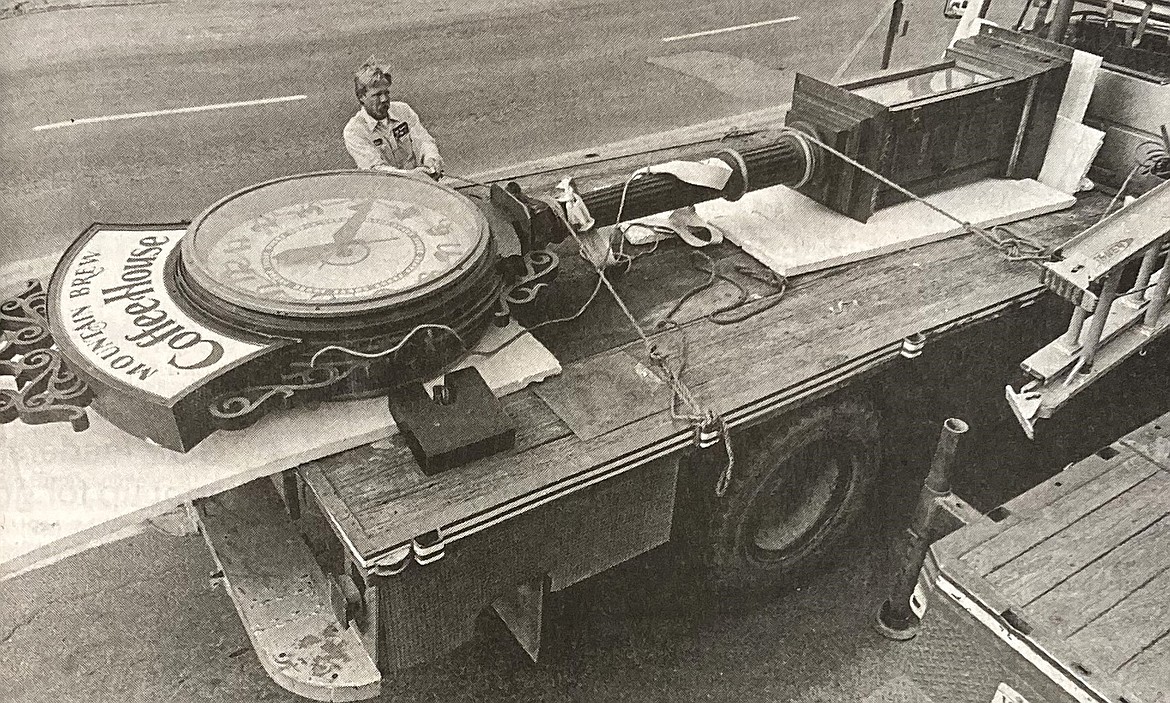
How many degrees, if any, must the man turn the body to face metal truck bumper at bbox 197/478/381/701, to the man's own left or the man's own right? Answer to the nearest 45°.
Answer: approximately 45° to the man's own right

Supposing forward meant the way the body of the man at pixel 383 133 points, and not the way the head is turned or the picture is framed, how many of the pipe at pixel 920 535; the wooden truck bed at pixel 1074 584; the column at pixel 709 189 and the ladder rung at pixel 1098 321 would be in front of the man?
4

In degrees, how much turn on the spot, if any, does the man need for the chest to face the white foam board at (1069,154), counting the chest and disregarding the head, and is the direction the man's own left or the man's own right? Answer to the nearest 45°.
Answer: approximately 45° to the man's own left

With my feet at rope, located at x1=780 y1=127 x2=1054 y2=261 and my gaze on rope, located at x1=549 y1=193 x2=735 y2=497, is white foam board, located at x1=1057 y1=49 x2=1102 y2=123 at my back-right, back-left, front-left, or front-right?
back-right

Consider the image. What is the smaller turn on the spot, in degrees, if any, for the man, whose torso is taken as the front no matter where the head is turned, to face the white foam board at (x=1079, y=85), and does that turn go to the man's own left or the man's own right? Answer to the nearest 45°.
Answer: approximately 45° to the man's own left

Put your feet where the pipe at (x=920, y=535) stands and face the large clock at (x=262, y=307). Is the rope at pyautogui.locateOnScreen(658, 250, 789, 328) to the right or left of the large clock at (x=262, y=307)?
right

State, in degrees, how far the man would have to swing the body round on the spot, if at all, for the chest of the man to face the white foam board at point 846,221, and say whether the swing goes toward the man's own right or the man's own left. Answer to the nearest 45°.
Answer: approximately 45° to the man's own left

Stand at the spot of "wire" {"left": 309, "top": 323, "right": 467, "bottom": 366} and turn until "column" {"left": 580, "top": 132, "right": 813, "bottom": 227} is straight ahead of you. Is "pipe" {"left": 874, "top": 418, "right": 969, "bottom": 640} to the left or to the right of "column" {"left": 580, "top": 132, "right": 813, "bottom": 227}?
right

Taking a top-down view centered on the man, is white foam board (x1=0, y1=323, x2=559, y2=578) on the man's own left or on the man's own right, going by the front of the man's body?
on the man's own right

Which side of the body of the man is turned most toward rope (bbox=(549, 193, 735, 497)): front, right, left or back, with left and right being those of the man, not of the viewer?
front

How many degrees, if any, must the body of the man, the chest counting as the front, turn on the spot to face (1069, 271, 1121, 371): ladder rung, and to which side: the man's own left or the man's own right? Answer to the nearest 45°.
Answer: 0° — they already face it

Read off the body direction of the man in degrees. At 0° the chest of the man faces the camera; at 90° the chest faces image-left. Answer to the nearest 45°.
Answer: approximately 315°
